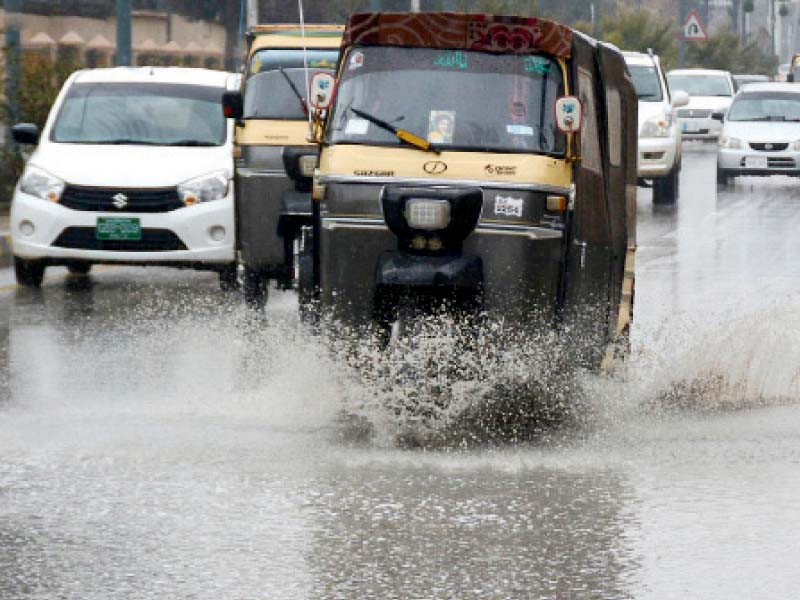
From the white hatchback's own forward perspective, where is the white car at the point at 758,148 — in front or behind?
behind

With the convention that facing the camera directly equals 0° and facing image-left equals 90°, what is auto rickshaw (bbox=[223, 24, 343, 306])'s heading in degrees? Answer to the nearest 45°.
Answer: approximately 0°

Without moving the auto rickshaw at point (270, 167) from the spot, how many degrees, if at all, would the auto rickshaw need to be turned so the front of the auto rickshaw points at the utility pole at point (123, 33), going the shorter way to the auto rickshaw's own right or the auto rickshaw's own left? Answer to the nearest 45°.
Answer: approximately 180°

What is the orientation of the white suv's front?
toward the camera

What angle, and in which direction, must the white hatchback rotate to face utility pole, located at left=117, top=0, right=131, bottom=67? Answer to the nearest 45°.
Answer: approximately 180°

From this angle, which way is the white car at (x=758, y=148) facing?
toward the camera

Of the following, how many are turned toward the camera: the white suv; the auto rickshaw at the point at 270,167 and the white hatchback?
3

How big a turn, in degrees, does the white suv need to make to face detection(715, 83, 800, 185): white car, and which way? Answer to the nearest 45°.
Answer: approximately 135° to its left

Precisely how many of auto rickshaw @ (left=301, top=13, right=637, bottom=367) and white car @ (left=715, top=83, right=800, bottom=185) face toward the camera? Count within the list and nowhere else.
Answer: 2

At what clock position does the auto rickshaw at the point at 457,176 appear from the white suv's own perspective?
The auto rickshaw is roughly at 12 o'clock from the white suv.

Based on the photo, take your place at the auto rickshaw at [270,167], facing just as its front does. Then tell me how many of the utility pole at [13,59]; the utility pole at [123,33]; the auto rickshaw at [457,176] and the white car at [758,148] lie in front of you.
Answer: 1

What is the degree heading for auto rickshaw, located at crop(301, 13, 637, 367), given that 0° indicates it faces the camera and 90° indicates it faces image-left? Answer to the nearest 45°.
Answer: approximately 0°
